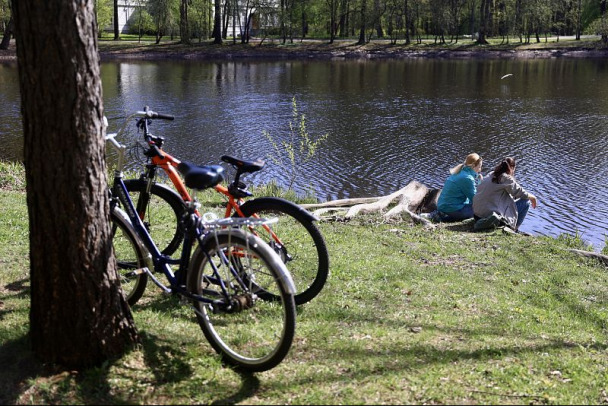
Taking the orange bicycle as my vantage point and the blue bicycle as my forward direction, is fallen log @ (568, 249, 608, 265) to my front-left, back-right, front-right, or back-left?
back-left

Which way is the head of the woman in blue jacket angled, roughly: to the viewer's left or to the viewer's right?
to the viewer's right

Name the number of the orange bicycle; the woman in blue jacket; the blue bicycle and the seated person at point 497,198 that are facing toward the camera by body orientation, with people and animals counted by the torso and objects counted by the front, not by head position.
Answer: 0

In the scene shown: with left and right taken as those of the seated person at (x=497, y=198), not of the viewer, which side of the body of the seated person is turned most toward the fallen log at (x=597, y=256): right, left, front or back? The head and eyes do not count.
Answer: right

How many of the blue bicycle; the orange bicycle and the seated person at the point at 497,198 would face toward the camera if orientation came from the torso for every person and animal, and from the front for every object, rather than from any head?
0

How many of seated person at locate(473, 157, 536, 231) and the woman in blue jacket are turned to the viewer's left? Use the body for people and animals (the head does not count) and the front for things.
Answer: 0

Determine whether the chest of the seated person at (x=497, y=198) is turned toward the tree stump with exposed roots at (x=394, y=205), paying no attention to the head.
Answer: no

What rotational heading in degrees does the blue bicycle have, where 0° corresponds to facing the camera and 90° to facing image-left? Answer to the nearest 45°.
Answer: approximately 135°

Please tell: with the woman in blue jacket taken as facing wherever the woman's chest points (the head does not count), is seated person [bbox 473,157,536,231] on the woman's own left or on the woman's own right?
on the woman's own right

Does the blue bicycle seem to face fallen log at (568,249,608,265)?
no

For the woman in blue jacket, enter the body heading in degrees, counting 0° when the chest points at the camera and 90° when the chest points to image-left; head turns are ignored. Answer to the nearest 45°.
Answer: approximately 225°

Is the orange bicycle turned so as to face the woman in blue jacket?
no

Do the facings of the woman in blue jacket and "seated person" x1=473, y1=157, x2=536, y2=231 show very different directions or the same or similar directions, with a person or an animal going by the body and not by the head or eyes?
same or similar directions
